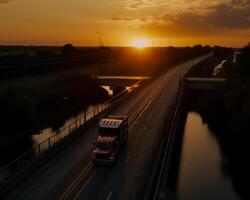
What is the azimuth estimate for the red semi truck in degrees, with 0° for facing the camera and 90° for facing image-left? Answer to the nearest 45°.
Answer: approximately 45°
